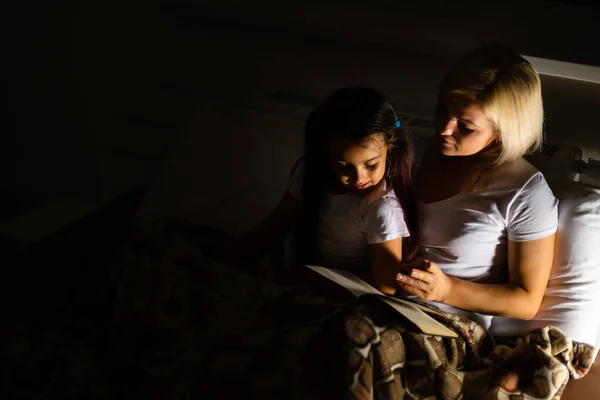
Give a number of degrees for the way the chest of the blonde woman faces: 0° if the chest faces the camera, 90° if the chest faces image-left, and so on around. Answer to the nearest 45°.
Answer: approximately 45°
